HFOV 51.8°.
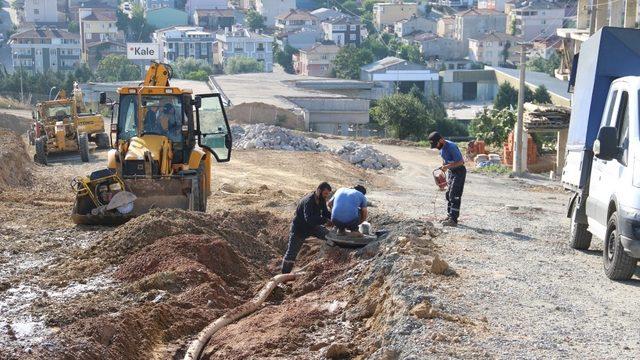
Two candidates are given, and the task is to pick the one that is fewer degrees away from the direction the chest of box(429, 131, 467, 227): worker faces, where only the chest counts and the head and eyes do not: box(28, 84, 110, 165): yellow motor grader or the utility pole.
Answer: the yellow motor grader

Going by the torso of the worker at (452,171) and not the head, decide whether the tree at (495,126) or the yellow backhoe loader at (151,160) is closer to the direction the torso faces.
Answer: the yellow backhoe loader

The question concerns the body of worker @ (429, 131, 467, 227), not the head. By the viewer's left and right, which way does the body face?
facing to the left of the viewer

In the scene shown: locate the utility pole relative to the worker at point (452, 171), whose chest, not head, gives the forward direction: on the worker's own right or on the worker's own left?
on the worker's own right

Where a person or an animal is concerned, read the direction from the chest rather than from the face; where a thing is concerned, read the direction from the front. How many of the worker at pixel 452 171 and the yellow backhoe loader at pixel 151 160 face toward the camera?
1

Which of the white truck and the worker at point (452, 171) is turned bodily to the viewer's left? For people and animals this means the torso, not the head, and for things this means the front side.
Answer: the worker
